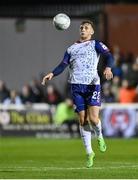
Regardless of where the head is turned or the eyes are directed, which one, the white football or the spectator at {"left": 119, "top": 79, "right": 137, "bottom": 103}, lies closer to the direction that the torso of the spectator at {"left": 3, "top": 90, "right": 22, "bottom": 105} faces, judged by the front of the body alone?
the white football

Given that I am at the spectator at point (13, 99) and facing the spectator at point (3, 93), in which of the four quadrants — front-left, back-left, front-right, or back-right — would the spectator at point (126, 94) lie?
back-right

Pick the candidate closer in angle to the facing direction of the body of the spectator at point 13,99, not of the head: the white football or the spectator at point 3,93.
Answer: the white football

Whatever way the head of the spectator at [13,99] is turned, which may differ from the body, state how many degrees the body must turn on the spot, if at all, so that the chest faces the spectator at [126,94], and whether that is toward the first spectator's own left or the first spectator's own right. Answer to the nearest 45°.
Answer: approximately 90° to the first spectator's own left

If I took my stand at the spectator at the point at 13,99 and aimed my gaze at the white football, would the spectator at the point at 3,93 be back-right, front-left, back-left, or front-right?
back-right

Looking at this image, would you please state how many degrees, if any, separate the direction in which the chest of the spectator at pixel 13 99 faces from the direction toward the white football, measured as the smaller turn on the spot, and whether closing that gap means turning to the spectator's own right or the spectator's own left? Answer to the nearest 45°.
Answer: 0° — they already face it

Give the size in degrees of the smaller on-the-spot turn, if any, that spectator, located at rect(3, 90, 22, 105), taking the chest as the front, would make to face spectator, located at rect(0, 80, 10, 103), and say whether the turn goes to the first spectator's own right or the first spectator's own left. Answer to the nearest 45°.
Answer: approximately 135° to the first spectator's own right

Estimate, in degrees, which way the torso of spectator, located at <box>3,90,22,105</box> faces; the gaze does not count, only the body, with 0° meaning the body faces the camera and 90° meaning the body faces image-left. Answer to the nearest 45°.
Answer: approximately 0°
